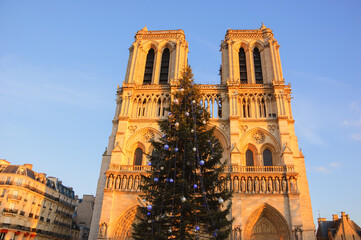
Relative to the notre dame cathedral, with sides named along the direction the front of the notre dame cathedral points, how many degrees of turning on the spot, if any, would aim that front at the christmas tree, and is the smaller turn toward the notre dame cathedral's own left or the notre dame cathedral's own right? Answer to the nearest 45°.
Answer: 0° — it already faces it

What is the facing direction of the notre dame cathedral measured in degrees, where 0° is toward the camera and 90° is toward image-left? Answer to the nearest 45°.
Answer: approximately 0°
